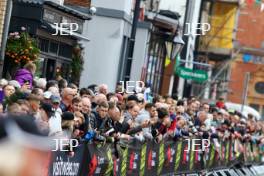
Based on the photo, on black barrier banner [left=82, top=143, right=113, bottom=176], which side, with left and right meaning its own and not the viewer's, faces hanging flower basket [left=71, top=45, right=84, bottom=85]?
back

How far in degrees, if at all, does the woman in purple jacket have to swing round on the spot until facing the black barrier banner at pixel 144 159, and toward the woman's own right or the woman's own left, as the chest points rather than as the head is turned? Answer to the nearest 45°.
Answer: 0° — they already face it

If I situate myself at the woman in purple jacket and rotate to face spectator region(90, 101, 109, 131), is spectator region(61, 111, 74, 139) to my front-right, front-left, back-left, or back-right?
front-right

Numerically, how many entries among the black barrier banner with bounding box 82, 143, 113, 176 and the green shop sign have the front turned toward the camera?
2

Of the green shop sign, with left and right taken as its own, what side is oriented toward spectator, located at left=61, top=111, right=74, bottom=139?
front

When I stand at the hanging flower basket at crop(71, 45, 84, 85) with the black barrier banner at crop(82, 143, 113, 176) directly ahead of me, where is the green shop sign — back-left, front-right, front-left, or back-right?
back-left

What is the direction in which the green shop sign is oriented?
toward the camera
